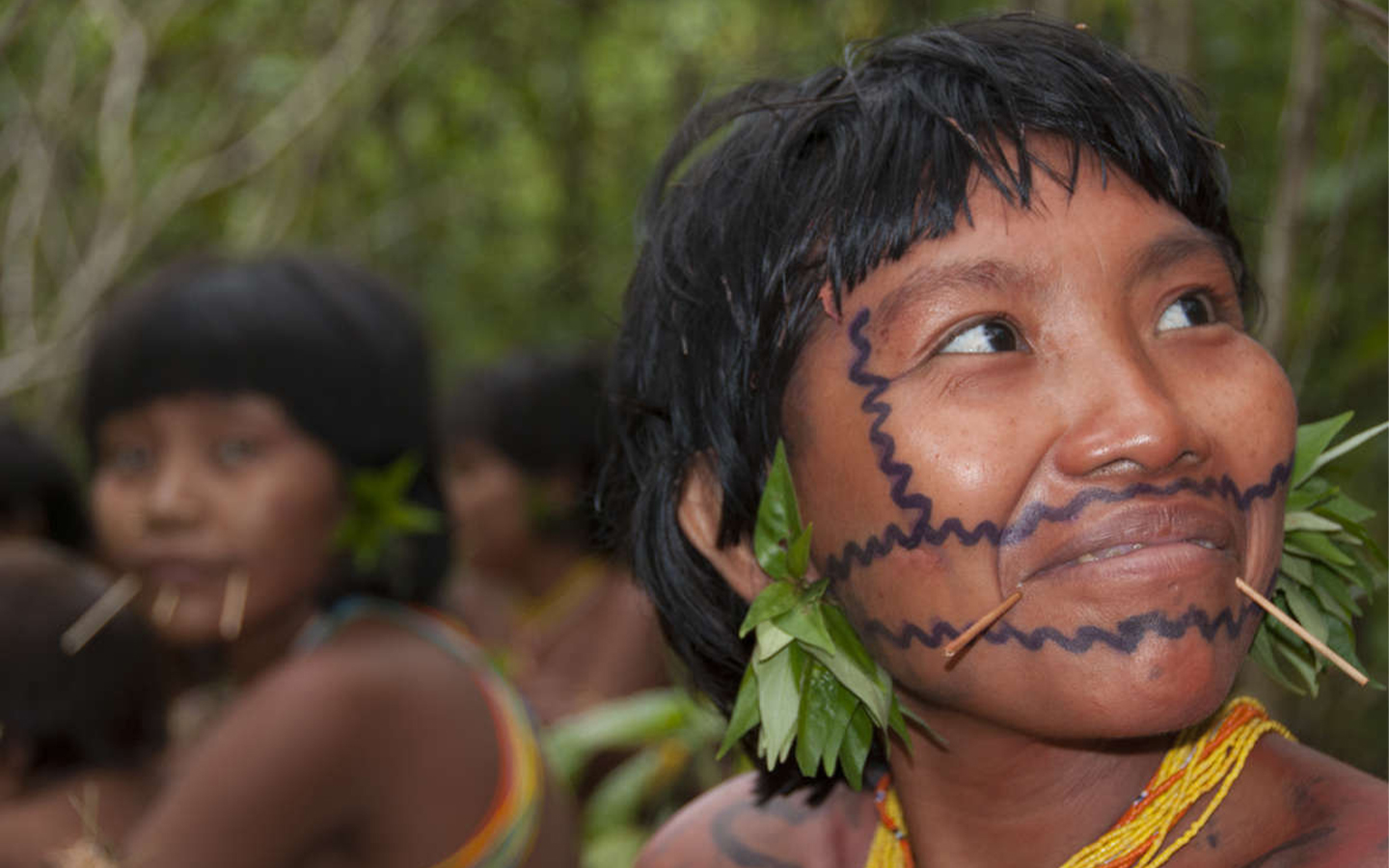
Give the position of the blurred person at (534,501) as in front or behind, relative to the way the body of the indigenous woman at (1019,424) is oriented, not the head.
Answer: behind

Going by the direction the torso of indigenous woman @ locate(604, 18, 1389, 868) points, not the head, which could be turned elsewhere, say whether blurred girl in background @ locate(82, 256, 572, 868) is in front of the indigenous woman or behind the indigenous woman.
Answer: behind

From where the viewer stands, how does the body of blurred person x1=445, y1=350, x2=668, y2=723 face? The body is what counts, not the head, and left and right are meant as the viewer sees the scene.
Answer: facing the viewer and to the left of the viewer

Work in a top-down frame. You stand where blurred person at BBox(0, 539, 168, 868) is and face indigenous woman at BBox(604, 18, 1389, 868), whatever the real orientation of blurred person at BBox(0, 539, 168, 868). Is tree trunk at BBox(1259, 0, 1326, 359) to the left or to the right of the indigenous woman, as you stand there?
left

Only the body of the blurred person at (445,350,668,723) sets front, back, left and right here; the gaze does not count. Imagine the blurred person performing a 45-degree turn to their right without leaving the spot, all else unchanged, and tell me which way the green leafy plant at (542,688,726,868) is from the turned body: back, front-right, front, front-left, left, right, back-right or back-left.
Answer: left

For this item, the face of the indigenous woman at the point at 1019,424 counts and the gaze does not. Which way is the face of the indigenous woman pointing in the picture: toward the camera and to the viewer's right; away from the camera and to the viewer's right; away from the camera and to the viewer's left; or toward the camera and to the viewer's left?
toward the camera and to the viewer's right

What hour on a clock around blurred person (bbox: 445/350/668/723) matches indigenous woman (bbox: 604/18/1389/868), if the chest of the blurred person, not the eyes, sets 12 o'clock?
The indigenous woman is roughly at 10 o'clock from the blurred person.

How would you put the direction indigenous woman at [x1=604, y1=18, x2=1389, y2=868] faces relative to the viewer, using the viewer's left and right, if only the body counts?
facing the viewer and to the right of the viewer

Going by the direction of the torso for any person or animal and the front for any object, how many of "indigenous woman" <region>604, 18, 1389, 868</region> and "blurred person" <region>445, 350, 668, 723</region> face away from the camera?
0
